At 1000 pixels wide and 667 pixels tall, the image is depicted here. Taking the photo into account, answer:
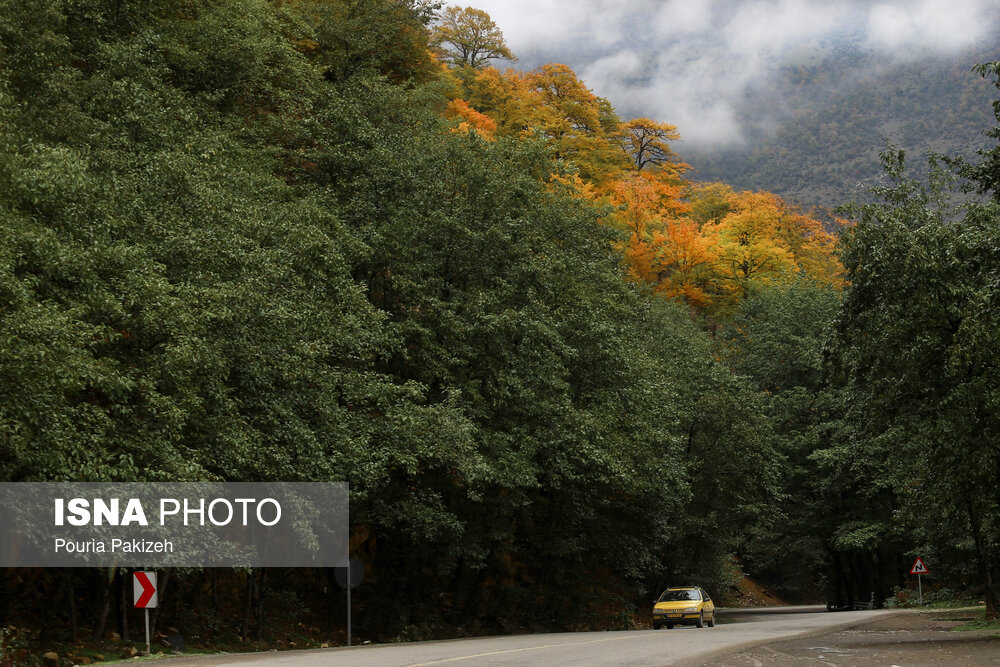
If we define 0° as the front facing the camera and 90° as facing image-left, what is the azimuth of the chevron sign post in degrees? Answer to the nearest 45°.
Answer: approximately 0°

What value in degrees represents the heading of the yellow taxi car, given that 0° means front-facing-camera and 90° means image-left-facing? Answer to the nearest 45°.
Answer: approximately 45°
